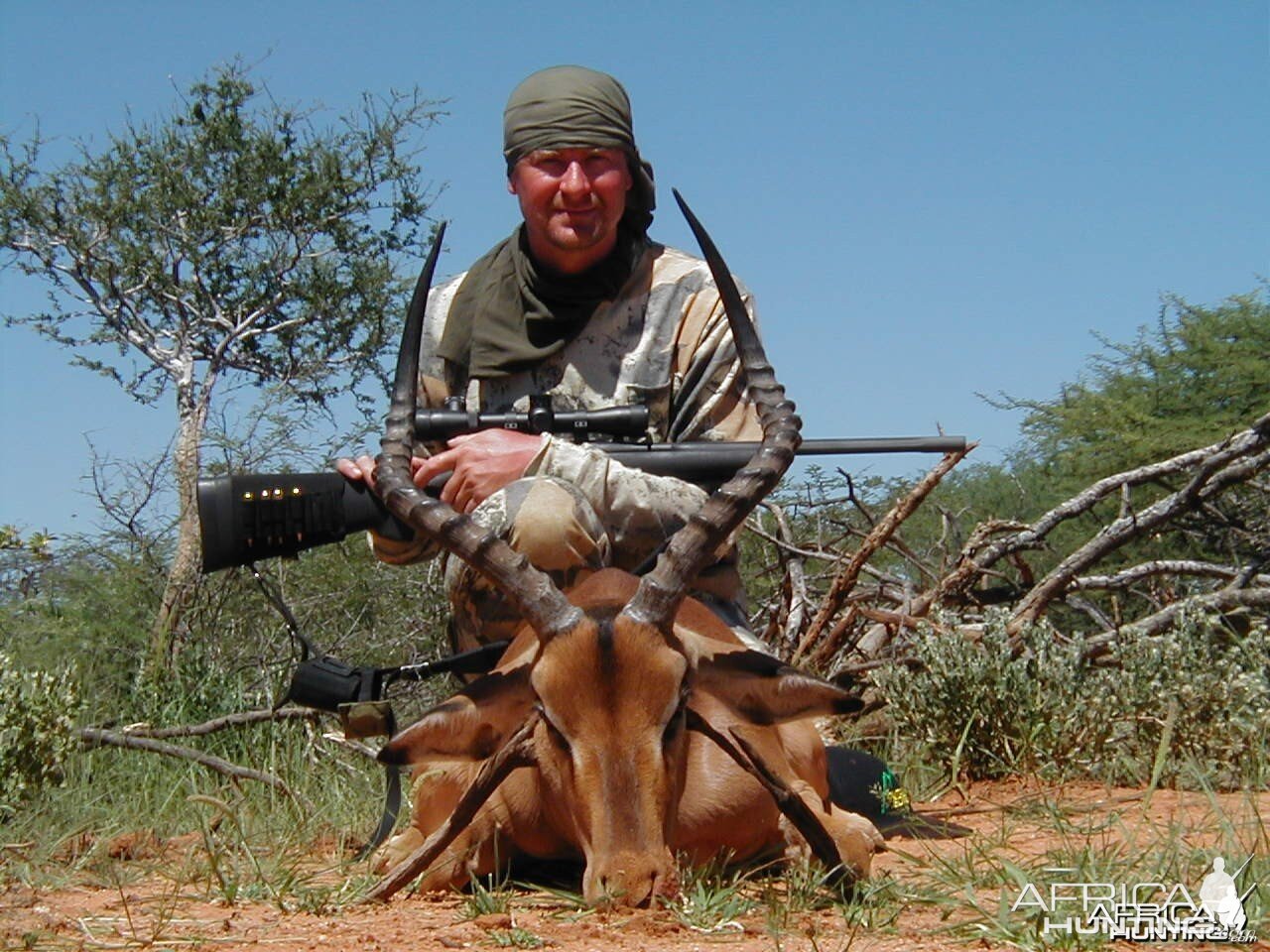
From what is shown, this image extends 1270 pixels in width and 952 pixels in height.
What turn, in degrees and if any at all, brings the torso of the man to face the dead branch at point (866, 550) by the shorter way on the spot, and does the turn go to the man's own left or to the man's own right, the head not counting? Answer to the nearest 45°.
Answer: approximately 135° to the man's own left

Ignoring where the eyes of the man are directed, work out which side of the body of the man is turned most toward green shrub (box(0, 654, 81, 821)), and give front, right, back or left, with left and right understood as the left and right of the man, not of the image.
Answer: right

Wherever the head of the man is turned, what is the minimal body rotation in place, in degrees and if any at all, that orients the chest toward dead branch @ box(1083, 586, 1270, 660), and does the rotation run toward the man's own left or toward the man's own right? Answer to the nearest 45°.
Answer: approximately 135° to the man's own left

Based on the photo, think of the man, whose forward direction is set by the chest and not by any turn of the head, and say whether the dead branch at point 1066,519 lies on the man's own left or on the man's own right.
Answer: on the man's own left

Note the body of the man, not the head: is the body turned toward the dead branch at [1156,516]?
no

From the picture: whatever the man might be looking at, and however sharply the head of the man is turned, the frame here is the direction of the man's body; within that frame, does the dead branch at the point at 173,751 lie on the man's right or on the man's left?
on the man's right

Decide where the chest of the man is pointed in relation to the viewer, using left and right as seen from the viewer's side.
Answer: facing the viewer

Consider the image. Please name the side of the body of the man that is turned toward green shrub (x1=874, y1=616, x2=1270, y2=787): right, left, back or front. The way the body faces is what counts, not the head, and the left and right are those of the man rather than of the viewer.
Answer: left

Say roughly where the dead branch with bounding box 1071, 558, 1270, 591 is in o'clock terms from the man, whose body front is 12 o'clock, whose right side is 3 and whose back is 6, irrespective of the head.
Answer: The dead branch is roughly at 8 o'clock from the man.

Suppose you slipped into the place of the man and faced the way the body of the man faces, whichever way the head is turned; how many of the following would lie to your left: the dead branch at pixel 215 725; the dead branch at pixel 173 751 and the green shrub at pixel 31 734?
0

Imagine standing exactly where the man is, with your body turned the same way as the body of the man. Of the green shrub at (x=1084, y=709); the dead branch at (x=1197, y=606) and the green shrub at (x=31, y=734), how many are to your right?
1

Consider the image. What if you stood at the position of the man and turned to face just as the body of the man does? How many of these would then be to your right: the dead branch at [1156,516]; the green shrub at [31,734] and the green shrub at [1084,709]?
1

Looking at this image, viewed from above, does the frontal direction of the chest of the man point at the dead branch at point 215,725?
no

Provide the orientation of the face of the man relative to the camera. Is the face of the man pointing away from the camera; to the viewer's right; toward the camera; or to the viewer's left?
toward the camera
